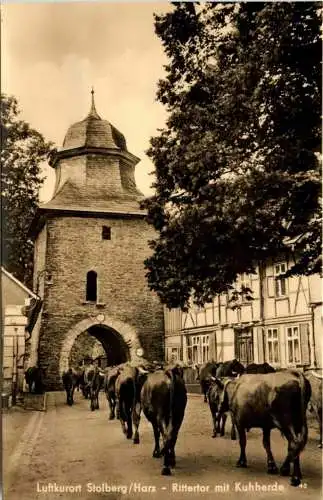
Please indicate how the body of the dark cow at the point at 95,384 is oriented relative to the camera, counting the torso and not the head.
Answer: away from the camera

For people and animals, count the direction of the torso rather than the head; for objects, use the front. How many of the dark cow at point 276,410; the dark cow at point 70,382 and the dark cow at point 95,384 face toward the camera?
0

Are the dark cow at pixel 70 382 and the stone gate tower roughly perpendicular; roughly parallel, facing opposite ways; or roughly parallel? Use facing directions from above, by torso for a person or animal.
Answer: roughly parallel, facing opposite ways

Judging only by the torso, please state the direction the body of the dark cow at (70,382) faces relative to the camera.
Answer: away from the camera

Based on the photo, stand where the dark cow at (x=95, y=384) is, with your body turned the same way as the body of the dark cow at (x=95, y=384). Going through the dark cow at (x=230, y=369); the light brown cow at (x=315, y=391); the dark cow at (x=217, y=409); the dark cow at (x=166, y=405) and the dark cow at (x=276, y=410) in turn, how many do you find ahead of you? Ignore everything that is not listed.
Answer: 0

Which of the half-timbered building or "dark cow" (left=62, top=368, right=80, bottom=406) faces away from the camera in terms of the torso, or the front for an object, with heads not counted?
the dark cow

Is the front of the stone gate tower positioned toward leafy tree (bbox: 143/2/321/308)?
no

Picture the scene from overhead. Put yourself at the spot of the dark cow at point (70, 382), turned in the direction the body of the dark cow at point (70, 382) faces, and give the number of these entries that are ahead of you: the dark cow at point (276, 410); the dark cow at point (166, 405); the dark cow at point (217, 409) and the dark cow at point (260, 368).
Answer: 0

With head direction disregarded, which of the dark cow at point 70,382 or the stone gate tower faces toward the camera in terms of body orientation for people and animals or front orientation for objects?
the stone gate tower

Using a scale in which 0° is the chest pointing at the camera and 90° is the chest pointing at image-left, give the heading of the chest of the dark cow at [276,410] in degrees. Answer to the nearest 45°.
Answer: approximately 135°

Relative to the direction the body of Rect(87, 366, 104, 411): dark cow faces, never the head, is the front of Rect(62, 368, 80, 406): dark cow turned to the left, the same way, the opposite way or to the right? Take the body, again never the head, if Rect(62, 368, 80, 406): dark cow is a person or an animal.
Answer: the same way

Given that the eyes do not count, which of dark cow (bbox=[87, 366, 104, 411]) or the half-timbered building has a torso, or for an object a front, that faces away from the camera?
the dark cow

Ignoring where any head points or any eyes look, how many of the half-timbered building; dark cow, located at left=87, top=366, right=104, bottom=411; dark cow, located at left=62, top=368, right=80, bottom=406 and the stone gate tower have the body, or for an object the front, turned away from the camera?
2
